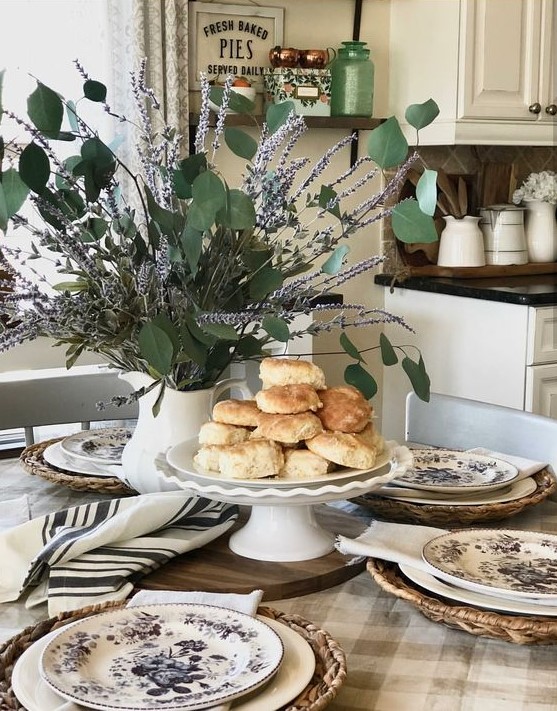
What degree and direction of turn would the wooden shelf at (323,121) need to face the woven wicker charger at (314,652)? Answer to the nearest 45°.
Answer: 0° — it already faces it

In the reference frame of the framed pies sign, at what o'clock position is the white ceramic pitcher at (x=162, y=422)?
The white ceramic pitcher is roughly at 12 o'clock from the framed pies sign.

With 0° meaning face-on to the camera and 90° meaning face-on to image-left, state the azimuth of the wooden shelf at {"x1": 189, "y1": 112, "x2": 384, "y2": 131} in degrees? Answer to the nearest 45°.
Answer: approximately 0°

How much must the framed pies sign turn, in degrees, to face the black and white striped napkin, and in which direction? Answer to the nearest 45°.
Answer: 0° — it already faces it

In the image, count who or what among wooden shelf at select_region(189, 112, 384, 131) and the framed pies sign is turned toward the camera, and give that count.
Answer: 2

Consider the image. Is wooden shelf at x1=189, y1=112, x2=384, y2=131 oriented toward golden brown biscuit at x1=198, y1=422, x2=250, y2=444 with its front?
yes

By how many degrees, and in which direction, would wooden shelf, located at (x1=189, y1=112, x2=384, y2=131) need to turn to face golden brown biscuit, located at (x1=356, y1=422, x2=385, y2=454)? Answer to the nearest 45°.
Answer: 0° — it already faces it

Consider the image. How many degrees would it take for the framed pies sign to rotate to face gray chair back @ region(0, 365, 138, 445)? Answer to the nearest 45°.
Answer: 0° — it already faces it

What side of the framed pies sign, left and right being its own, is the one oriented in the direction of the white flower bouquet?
left
